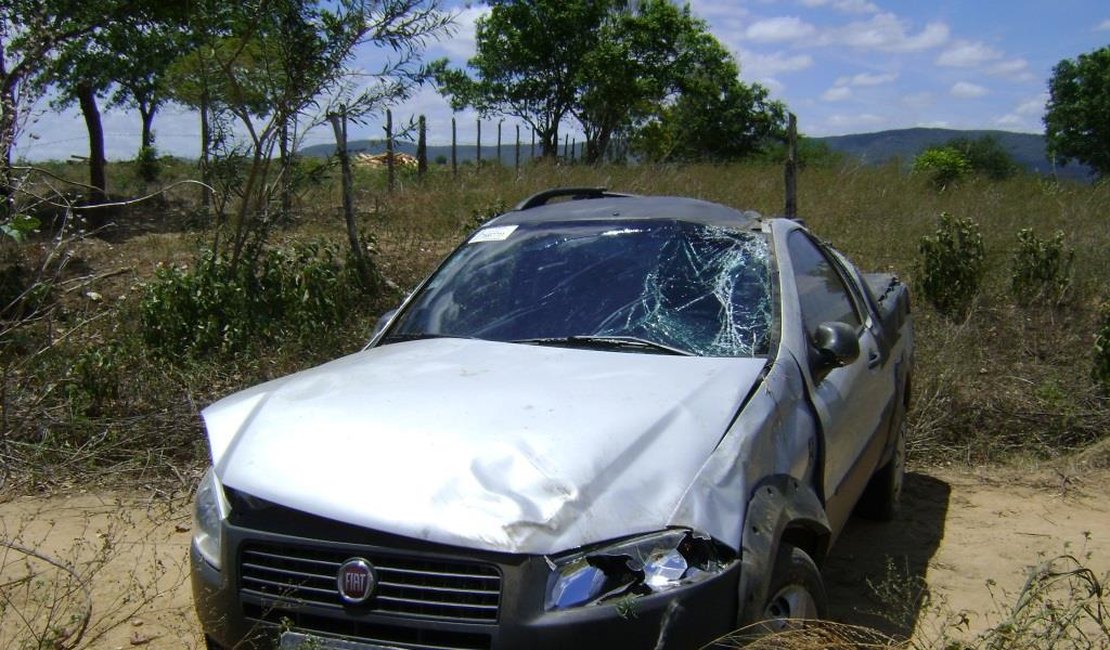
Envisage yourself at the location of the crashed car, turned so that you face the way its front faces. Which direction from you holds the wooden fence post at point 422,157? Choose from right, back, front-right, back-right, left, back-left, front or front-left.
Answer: back-right

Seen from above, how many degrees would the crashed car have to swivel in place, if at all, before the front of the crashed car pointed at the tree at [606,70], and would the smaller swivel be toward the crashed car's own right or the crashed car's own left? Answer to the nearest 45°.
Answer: approximately 135° to the crashed car's own right

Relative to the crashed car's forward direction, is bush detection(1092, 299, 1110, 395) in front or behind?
behind

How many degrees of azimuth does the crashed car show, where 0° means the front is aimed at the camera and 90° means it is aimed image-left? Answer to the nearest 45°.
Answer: approximately 45°

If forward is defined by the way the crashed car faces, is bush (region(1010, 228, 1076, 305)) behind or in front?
behind

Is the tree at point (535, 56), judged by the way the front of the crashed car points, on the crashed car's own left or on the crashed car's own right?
on the crashed car's own right

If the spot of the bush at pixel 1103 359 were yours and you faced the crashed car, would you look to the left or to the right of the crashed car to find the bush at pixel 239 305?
right

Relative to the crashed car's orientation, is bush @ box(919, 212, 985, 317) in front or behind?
behind

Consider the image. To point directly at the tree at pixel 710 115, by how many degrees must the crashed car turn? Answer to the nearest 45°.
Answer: approximately 135° to its right
